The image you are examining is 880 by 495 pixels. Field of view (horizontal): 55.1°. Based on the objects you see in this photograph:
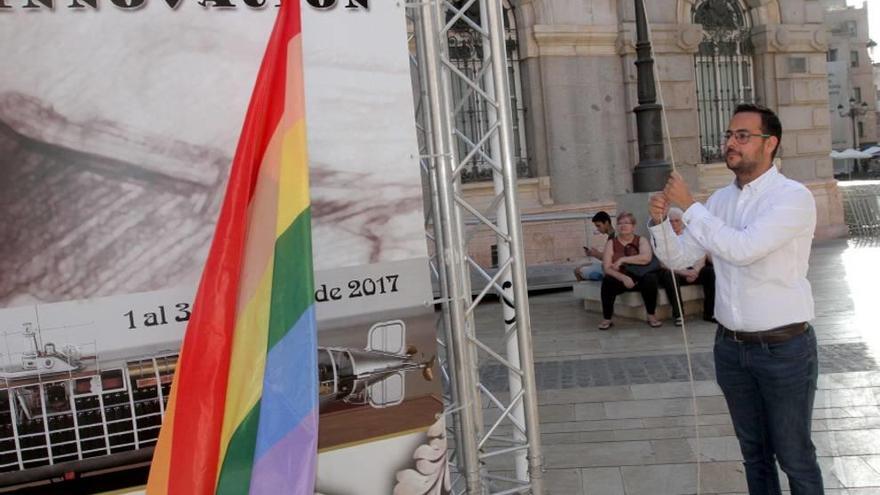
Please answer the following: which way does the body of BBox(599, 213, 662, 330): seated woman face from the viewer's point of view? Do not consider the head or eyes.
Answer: toward the camera

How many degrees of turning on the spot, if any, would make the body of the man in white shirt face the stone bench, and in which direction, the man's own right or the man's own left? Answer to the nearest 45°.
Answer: approximately 135° to the man's own right

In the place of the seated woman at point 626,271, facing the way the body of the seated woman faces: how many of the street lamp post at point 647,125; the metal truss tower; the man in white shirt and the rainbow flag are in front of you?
3

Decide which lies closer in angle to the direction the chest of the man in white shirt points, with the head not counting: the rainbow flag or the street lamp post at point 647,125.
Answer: the rainbow flag

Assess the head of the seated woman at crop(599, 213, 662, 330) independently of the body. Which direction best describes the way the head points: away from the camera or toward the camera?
toward the camera

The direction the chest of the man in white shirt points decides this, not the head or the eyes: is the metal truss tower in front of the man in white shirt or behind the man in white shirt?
in front

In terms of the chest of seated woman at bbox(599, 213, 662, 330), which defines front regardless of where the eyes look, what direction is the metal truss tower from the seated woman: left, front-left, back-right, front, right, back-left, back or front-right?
front

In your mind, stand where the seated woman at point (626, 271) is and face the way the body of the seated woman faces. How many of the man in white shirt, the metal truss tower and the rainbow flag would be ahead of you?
3

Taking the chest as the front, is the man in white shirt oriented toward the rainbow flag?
yes

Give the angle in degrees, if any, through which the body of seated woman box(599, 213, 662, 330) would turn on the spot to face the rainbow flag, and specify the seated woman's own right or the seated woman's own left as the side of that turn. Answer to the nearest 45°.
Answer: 0° — they already face it

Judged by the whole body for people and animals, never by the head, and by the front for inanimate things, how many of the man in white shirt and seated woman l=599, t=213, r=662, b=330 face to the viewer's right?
0

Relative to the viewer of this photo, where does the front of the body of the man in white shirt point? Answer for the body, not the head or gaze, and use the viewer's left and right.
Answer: facing the viewer and to the left of the viewer

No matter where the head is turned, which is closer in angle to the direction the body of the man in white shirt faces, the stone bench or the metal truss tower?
the metal truss tower

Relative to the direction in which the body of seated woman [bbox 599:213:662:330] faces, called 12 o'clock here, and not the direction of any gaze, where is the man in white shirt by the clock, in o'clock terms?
The man in white shirt is roughly at 12 o'clock from the seated woman.

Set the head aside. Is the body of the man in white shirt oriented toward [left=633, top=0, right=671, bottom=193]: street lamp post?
no

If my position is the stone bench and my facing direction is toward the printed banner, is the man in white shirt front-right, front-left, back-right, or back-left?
front-left

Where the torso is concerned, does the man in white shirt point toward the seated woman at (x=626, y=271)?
no
